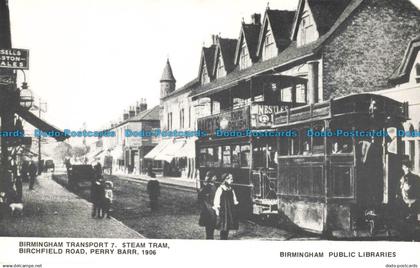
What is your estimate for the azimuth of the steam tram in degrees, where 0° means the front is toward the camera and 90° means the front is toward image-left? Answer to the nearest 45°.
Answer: approximately 315°

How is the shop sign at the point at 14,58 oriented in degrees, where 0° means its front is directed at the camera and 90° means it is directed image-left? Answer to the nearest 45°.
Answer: approximately 0°

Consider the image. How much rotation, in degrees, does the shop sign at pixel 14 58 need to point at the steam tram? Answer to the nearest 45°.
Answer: approximately 45° to its left

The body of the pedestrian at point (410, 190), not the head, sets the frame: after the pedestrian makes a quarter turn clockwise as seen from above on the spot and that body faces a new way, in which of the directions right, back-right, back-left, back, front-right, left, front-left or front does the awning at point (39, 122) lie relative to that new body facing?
front-left
